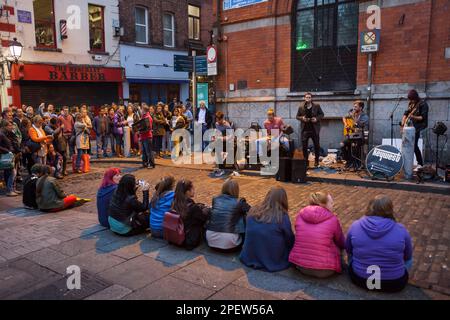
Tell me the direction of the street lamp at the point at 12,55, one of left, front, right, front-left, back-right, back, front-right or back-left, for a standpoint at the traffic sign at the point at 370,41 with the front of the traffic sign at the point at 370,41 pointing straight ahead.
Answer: right

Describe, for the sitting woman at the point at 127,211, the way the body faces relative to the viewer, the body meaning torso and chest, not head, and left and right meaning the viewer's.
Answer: facing away from the viewer and to the right of the viewer

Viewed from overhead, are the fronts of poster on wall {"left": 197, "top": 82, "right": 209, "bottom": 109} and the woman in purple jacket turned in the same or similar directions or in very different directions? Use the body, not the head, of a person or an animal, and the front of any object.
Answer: very different directions

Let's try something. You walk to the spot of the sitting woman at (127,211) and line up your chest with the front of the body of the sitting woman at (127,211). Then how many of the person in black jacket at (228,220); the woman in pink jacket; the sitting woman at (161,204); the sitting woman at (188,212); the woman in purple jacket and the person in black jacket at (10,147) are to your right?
5

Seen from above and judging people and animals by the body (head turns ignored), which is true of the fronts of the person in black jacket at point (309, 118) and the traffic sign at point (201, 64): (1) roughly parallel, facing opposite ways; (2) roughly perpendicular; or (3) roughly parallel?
roughly parallel

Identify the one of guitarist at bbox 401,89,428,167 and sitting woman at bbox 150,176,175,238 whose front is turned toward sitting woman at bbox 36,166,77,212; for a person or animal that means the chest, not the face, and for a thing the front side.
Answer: the guitarist

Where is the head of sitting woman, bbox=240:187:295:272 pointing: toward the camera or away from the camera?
away from the camera

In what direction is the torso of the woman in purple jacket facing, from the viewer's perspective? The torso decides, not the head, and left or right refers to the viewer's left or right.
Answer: facing away from the viewer

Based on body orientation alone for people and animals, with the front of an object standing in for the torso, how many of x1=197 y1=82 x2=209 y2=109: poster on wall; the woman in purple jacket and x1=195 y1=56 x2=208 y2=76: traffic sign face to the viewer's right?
0

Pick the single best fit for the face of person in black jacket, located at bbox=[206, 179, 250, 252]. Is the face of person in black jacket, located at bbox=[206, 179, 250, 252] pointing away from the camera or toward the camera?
away from the camera

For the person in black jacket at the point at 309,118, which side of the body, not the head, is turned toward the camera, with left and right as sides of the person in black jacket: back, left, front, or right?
front

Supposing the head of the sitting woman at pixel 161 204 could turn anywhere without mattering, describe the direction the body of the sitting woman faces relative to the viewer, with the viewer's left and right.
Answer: facing away from the viewer and to the right of the viewer

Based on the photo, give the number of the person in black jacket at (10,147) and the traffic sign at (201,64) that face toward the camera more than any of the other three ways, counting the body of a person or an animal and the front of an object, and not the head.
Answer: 1

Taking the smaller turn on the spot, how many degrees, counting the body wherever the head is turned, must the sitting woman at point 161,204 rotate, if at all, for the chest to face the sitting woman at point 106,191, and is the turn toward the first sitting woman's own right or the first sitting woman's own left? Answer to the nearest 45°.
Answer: approximately 90° to the first sitting woman's own left

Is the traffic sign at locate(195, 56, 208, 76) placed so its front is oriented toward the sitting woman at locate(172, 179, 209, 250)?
yes

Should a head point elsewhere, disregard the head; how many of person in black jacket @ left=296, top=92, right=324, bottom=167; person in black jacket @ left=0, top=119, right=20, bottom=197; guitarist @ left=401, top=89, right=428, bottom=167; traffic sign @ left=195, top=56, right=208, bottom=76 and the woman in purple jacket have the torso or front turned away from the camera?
1

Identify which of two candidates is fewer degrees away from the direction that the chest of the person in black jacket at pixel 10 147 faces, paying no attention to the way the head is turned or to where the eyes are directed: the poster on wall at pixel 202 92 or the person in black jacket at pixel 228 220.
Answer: the poster on wall

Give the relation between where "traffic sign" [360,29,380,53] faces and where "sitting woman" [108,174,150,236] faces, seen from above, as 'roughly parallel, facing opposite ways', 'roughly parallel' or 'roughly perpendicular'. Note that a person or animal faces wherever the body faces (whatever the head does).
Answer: roughly parallel, facing opposite ways

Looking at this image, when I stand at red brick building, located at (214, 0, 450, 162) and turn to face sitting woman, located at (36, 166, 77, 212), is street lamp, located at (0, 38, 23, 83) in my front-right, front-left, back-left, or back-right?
front-right

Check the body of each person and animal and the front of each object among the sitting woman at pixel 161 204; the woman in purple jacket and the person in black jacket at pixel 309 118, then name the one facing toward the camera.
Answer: the person in black jacket

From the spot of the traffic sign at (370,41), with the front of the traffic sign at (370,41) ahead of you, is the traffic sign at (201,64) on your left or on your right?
on your right

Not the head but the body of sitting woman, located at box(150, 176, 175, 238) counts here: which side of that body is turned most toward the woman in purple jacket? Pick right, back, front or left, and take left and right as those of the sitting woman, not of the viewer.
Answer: right

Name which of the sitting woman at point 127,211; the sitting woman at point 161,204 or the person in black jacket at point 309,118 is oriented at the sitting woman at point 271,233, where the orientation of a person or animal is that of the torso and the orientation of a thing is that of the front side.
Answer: the person in black jacket

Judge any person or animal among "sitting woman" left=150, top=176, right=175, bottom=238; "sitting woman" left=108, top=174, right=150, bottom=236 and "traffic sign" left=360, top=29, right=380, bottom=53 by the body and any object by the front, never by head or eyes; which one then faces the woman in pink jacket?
the traffic sign
